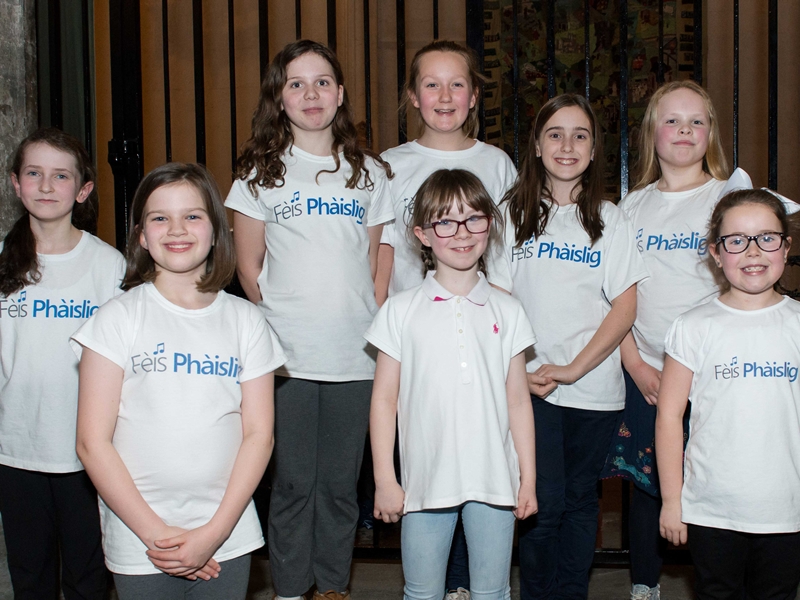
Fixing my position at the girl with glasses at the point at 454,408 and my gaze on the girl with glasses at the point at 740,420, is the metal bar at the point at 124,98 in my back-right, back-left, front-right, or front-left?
back-left

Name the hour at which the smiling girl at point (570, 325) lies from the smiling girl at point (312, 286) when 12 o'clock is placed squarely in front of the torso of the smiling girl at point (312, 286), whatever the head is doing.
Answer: the smiling girl at point (570, 325) is roughly at 9 o'clock from the smiling girl at point (312, 286).

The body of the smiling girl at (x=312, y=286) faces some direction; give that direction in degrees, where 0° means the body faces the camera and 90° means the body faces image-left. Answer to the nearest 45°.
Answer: approximately 0°

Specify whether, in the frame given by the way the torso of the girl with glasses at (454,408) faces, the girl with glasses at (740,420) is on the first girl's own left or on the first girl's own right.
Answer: on the first girl's own left

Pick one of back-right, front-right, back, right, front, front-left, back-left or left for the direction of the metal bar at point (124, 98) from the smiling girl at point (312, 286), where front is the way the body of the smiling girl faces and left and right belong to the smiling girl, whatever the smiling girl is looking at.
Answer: back-right

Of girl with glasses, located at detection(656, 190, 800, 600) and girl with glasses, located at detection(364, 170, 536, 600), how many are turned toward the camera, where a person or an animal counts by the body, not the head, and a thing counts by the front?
2

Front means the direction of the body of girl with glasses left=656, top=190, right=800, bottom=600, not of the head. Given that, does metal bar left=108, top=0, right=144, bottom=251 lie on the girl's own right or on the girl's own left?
on the girl's own right

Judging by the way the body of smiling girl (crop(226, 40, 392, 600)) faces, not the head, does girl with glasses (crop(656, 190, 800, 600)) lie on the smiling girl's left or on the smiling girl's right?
on the smiling girl's left
